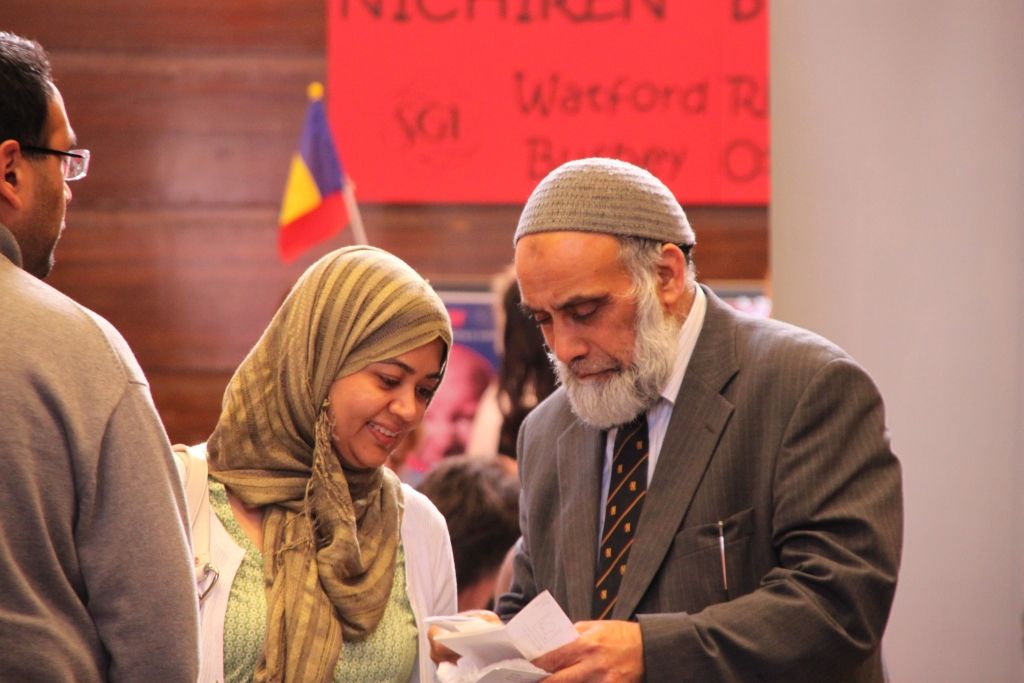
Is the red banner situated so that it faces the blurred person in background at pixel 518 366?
yes

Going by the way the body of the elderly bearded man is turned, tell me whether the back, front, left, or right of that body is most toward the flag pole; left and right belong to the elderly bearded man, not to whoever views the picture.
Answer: right

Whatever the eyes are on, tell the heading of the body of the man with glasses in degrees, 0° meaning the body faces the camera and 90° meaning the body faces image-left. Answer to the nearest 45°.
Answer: approximately 225°

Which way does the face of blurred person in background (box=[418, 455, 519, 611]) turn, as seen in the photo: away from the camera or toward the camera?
away from the camera

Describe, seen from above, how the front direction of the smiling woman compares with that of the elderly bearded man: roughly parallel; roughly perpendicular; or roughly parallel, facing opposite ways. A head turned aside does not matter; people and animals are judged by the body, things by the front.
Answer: roughly perpendicular

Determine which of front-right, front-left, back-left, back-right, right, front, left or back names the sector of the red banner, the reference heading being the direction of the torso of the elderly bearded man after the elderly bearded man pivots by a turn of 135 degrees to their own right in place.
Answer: front

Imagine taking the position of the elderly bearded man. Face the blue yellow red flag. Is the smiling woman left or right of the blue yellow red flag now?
left

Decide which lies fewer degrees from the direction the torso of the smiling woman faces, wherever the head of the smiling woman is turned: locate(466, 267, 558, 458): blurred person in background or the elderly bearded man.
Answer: the elderly bearded man

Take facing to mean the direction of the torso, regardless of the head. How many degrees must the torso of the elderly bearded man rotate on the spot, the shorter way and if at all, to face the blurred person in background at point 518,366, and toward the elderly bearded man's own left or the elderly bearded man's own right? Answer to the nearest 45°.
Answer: approximately 135° to the elderly bearded man's own right

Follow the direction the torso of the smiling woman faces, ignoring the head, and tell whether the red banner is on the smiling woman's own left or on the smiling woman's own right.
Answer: on the smiling woman's own left

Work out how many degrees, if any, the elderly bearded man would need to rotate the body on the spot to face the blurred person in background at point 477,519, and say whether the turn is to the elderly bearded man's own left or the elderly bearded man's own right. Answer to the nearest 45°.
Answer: approximately 90° to the elderly bearded man's own right

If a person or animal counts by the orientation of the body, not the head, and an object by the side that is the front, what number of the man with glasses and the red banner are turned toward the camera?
1

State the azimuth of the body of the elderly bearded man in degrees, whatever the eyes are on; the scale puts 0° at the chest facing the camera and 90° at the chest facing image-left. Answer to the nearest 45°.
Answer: approximately 45°
